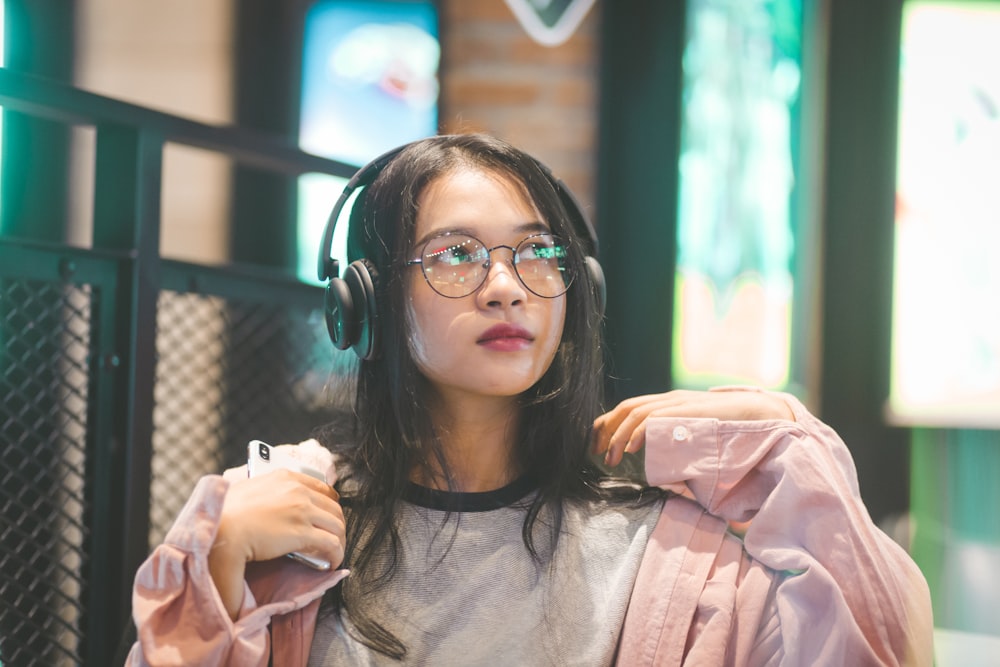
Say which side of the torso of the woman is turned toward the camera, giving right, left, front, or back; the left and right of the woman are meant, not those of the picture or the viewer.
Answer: front

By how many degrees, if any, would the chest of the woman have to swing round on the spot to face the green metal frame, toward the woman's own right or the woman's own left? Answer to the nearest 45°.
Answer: approximately 90° to the woman's own right

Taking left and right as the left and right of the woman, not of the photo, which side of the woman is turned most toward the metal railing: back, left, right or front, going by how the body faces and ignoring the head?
right
